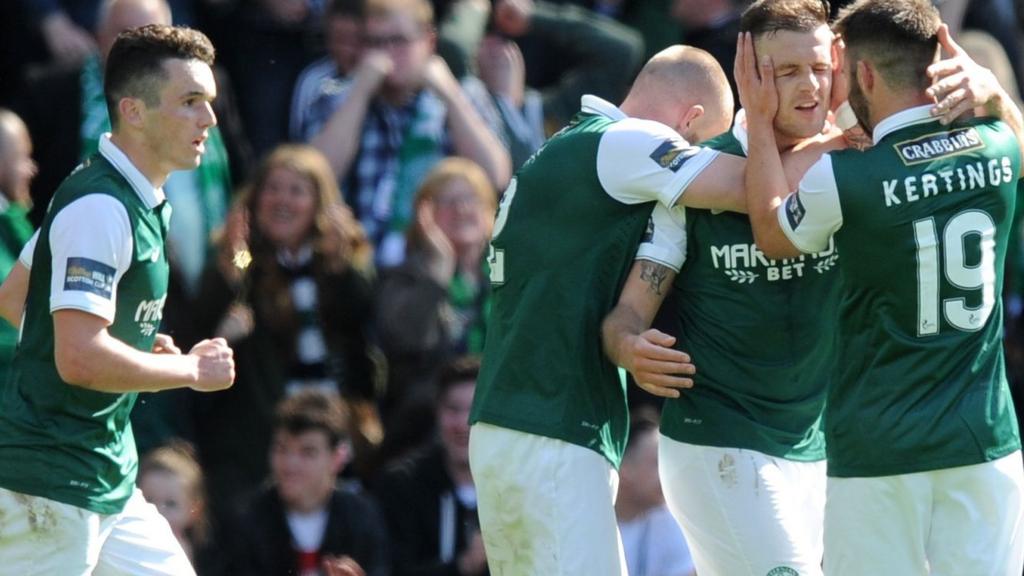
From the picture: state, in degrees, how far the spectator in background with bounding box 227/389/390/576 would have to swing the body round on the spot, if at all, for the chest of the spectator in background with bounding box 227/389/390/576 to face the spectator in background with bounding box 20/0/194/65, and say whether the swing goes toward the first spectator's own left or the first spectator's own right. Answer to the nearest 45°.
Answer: approximately 135° to the first spectator's own right

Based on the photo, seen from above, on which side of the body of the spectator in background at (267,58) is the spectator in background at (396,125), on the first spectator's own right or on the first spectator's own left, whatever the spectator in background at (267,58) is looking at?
on the first spectator's own left

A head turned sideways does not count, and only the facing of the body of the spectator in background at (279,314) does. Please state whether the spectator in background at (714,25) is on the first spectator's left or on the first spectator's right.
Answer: on the first spectator's left
